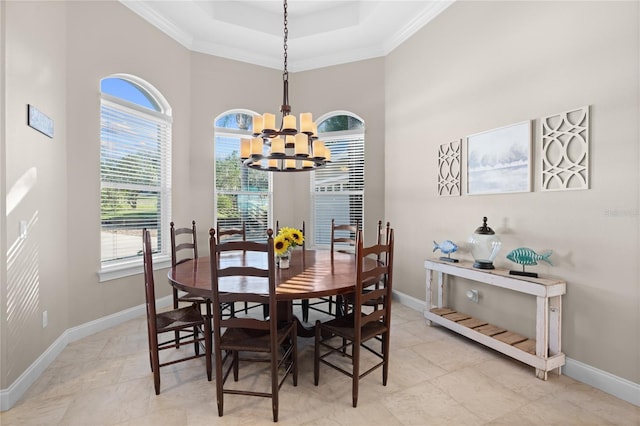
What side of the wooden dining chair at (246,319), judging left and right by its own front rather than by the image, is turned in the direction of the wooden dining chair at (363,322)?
right

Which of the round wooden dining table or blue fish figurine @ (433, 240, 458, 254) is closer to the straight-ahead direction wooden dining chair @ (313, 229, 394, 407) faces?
the round wooden dining table

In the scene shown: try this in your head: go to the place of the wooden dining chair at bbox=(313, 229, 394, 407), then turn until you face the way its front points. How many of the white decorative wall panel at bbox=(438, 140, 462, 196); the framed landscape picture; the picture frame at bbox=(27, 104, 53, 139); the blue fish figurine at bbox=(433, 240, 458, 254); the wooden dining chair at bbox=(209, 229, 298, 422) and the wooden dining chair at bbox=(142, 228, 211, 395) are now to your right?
3

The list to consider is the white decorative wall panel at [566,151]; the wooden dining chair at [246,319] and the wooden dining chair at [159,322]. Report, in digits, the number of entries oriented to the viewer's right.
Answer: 1

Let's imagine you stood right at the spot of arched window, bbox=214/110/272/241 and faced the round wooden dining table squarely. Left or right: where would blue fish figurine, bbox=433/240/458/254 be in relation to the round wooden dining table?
left

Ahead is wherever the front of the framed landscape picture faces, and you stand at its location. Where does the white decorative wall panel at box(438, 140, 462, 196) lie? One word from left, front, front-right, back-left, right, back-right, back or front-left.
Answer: right

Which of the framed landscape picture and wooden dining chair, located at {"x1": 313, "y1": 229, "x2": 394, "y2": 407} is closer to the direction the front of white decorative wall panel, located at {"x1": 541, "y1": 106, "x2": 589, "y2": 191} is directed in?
the wooden dining chair

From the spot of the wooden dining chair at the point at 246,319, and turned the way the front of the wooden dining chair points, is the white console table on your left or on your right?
on your right

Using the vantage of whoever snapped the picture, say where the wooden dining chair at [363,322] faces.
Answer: facing away from the viewer and to the left of the viewer

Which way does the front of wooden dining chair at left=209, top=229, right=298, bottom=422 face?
away from the camera

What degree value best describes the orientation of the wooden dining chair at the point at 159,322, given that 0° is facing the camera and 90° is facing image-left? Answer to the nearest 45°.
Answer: approximately 270°

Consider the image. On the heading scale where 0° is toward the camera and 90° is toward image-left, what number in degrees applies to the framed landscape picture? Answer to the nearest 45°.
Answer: approximately 45°
